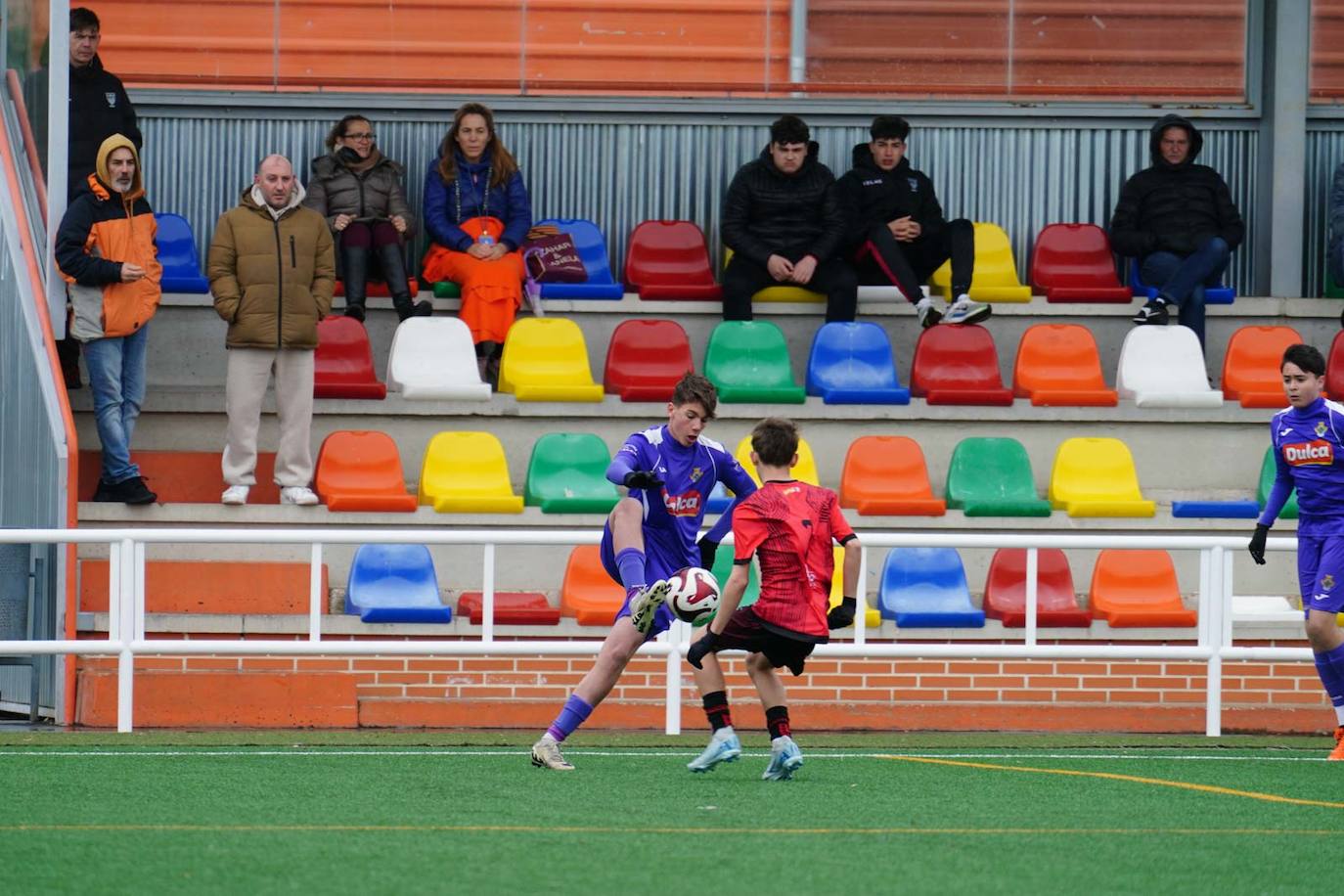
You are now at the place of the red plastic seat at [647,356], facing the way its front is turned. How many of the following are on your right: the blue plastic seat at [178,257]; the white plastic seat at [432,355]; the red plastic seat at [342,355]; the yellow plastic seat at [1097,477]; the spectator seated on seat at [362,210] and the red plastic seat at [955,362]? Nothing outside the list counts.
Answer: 4

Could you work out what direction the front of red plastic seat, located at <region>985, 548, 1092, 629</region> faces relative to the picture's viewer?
facing the viewer

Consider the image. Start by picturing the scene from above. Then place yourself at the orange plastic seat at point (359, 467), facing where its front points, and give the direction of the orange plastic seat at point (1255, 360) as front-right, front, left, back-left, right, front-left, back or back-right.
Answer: left

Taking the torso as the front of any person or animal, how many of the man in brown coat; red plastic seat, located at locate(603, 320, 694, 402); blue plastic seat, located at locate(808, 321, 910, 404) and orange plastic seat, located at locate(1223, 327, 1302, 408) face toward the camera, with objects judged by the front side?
4

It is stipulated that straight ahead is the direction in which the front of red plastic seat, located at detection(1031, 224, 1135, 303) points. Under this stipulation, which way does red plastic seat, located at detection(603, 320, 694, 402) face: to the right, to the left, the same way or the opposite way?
the same way

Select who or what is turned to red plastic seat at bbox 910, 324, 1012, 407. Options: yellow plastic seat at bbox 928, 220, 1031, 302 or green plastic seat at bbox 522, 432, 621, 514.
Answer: the yellow plastic seat

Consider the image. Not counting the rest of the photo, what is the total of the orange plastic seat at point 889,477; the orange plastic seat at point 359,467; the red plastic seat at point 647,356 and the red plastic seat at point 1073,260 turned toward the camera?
4

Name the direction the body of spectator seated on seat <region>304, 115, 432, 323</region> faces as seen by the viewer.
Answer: toward the camera

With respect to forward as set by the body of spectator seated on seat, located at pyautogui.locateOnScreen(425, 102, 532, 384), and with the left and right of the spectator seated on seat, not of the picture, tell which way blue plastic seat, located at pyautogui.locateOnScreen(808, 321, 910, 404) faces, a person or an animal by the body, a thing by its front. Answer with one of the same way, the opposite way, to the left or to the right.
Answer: the same way

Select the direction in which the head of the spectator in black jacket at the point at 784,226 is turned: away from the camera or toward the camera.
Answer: toward the camera

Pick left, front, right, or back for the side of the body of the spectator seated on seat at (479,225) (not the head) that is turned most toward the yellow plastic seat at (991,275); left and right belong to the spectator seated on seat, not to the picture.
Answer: left

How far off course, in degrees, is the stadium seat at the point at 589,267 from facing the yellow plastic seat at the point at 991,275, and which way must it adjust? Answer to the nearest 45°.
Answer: approximately 90° to its left

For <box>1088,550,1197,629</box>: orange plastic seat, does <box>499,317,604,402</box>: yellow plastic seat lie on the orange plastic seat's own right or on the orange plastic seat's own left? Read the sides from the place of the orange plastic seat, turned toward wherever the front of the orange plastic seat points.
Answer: on the orange plastic seat's own right

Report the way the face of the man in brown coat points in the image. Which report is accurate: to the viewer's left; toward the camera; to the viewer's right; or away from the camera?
toward the camera

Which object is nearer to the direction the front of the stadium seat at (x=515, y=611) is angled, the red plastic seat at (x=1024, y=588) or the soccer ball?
the soccer ball

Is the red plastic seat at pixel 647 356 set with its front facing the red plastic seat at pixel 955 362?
no

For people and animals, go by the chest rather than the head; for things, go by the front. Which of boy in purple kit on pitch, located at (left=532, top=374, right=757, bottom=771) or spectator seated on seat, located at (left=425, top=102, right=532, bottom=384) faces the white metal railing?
the spectator seated on seat

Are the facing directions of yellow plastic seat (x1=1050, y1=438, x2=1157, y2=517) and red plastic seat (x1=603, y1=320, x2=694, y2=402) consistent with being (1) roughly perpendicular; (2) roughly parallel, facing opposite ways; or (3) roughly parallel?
roughly parallel

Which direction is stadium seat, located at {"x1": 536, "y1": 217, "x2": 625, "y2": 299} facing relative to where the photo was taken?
toward the camera

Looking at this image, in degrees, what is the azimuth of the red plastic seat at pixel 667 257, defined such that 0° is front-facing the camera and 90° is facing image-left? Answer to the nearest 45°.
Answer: approximately 0°

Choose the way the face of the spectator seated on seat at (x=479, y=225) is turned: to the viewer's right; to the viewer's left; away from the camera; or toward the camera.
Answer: toward the camera
